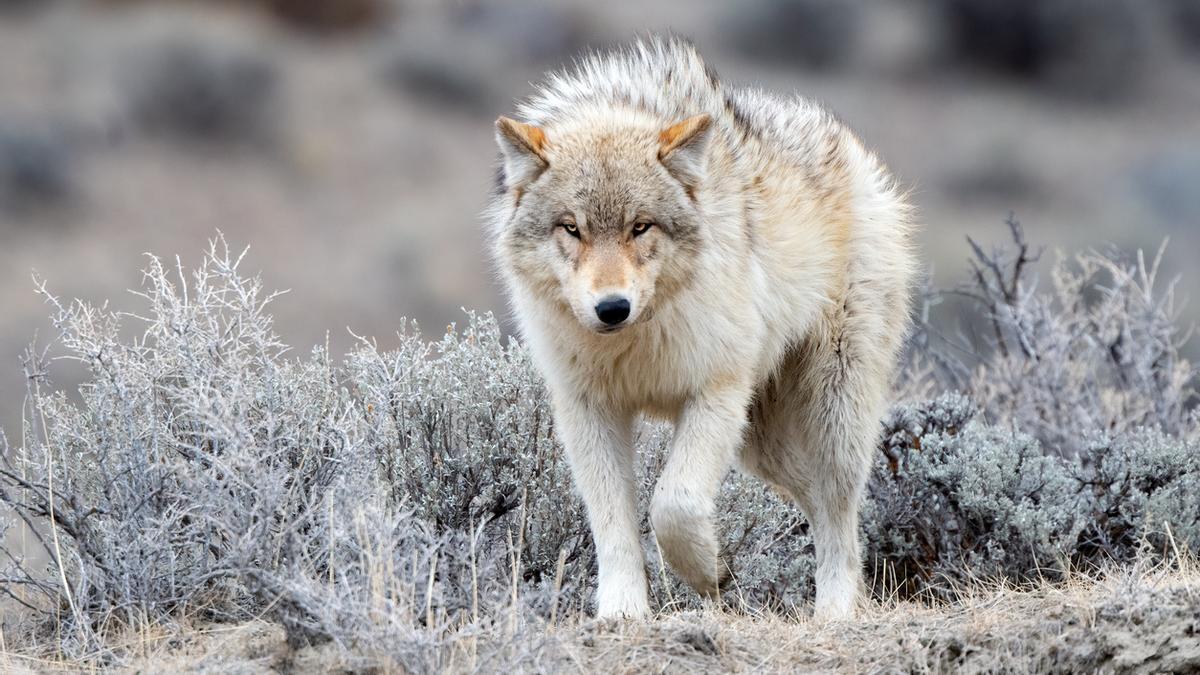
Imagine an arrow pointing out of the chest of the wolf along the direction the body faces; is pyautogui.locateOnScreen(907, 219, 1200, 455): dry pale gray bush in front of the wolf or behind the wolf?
behind

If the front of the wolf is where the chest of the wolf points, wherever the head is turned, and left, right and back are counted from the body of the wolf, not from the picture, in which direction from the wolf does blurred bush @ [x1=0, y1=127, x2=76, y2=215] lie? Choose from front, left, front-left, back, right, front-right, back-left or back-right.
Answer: right

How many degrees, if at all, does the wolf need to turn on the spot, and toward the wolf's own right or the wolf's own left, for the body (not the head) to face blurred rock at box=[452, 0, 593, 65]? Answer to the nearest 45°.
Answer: approximately 135° to the wolf's own right

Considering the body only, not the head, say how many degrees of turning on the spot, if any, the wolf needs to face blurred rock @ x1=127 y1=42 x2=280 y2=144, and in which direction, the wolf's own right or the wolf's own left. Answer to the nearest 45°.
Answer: approximately 90° to the wolf's own right

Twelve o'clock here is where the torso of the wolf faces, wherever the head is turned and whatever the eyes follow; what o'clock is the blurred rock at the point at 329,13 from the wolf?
The blurred rock is roughly at 4 o'clock from the wolf.

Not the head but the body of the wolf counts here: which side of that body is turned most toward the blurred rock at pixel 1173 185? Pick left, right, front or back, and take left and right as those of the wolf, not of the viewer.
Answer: back

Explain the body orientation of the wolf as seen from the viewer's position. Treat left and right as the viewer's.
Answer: facing the viewer and to the left of the viewer

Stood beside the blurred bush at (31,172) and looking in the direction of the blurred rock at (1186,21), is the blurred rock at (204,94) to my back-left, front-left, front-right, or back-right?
front-left
